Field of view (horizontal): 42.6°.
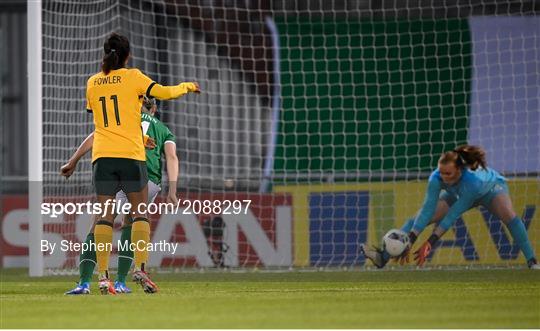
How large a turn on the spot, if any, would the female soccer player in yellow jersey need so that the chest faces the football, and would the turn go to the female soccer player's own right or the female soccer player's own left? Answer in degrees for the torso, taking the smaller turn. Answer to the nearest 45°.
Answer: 0° — they already face it

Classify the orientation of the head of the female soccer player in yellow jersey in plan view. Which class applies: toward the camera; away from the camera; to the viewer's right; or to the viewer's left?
away from the camera

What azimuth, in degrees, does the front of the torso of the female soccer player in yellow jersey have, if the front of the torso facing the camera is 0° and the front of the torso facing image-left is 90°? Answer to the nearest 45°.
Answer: approximately 225°

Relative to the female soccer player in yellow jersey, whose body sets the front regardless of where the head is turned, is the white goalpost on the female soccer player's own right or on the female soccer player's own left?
on the female soccer player's own left
